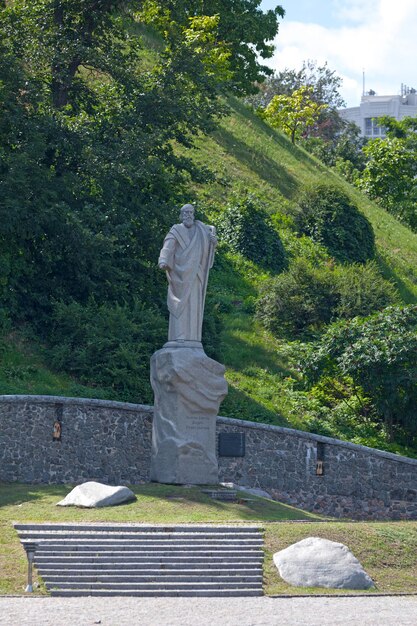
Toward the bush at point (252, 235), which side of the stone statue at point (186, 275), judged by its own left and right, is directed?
back

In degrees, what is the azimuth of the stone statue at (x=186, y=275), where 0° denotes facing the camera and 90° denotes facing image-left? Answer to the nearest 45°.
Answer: approximately 0°

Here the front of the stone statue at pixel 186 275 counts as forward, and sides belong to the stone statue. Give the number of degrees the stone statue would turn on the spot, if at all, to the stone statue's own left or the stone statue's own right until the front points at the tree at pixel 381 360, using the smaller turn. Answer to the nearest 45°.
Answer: approximately 135° to the stone statue's own left

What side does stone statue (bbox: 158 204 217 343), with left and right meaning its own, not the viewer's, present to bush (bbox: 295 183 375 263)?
back

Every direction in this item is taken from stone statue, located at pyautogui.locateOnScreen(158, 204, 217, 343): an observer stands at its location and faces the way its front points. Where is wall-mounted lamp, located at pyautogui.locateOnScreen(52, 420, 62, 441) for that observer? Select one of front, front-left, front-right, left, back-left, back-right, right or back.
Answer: back-right

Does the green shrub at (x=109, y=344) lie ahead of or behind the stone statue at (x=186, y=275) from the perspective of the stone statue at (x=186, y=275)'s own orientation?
behind

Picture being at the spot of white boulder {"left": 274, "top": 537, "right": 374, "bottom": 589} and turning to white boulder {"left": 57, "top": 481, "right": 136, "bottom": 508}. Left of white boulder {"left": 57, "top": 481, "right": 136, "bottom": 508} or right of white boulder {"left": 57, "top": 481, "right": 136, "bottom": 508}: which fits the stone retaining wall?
right
